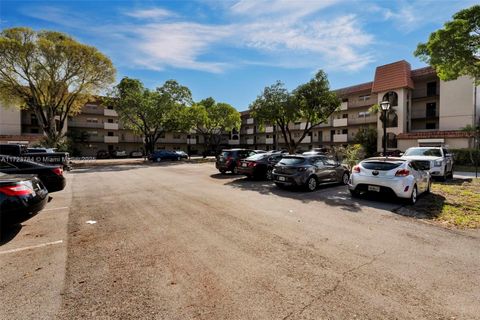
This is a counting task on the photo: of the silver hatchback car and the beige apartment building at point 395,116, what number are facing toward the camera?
1

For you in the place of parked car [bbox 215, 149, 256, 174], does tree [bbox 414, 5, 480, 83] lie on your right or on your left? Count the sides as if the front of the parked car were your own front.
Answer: on your right

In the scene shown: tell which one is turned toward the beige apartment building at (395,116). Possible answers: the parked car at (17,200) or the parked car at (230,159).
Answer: the parked car at (230,159)

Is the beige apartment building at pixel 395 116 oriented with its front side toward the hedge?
no

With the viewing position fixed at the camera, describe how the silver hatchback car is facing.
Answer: facing away from the viewer and to the right of the viewer

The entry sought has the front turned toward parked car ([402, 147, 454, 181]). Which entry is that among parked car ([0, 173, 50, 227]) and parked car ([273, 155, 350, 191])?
parked car ([273, 155, 350, 191])

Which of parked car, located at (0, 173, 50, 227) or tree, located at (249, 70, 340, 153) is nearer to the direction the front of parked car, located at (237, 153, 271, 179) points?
the tree

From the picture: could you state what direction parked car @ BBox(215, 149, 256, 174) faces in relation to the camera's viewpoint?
facing away from the viewer and to the right of the viewer

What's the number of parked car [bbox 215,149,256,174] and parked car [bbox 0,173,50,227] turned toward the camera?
0

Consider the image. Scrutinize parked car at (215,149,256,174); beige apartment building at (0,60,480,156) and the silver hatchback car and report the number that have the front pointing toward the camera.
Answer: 1
